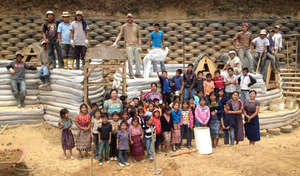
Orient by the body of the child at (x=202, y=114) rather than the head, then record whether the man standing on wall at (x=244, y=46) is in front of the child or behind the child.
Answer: behind

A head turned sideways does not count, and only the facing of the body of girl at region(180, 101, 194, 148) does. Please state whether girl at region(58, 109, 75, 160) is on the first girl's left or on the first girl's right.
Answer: on the first girl's right

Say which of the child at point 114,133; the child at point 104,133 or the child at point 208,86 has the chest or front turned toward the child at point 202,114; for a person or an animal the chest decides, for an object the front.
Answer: the child at point 208,86

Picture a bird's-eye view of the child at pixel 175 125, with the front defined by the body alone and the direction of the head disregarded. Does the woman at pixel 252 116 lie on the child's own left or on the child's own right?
on the child's own left

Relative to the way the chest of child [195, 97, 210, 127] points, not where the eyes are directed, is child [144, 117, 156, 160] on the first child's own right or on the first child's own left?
on the first child's own right

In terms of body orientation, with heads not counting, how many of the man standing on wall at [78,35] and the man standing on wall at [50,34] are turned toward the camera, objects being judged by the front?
2

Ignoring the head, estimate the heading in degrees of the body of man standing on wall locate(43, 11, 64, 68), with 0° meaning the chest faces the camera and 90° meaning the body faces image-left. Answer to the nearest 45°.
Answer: approximately 0°
